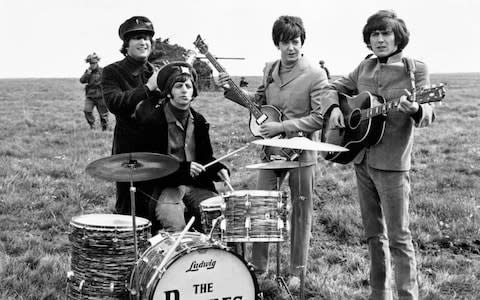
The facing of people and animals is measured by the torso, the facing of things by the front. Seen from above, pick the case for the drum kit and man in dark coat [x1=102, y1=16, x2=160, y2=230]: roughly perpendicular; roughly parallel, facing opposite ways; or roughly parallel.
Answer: roughly parallel

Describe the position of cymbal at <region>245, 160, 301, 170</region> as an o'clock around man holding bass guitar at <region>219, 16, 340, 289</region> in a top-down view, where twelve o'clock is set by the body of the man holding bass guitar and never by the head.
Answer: The cymbal is roughly at 11 o'clock from the man holding bass guitar.

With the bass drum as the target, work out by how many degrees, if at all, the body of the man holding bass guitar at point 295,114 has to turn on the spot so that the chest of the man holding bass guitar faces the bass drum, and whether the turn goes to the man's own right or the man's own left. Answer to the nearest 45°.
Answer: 0° — they already face it

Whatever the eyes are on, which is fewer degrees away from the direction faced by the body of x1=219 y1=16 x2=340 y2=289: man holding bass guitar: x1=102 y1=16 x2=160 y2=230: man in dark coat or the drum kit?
the drum kit

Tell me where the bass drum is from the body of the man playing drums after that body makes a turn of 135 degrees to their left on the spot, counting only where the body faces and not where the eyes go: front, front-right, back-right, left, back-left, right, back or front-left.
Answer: back

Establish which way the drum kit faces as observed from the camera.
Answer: facing the viewer and to the right of the viewer

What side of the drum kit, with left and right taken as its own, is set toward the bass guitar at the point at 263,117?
left

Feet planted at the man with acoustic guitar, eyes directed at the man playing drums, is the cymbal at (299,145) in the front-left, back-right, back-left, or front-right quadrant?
front-left

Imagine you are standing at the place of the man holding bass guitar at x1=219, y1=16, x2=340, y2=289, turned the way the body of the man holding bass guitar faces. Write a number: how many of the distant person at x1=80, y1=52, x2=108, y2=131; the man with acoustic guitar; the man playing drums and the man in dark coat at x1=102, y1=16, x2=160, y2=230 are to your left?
1

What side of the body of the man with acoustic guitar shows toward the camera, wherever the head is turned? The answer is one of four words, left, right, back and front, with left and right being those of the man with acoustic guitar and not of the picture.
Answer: front

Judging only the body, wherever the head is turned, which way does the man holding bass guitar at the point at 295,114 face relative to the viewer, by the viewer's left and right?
facing the viewer and to the left of the viewer

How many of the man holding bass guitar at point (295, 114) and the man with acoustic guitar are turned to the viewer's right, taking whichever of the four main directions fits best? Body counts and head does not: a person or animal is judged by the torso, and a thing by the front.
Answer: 0

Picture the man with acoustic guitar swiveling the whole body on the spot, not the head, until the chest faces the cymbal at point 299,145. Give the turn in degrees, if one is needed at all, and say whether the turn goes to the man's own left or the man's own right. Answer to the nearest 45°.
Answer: approximately 45° to the man's own right
